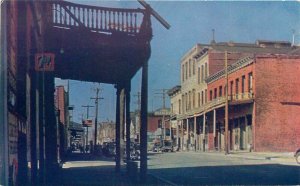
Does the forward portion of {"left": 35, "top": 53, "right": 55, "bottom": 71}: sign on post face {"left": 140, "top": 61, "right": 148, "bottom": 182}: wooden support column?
no

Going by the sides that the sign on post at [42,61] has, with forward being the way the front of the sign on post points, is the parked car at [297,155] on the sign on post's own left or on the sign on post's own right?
on the sign on post's own left

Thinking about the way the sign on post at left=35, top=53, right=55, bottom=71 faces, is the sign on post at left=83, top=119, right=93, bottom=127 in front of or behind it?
behind

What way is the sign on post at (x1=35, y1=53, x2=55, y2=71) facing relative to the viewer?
toward the camera

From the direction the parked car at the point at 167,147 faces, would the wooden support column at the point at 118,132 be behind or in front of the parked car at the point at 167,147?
behind

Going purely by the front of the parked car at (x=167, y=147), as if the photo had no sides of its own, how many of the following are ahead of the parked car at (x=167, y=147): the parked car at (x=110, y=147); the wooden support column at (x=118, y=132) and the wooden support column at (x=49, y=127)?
0
